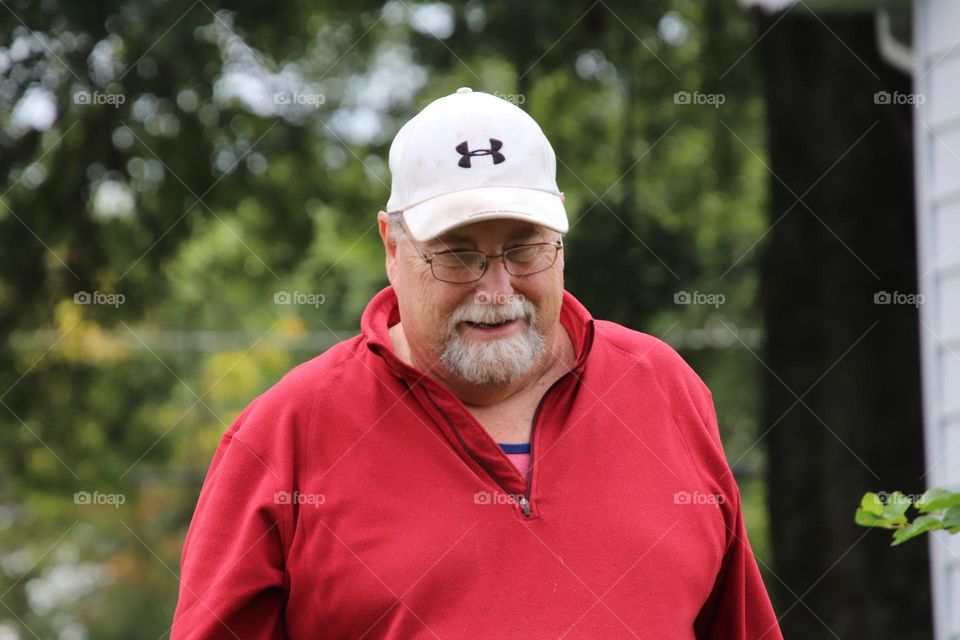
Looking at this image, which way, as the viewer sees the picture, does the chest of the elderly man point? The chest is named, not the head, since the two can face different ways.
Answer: toward the camera

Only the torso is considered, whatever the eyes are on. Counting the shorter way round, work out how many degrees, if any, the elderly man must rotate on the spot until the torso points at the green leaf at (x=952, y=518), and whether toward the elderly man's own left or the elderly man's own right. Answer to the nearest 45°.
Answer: approximately 90° to the elderly man's own left

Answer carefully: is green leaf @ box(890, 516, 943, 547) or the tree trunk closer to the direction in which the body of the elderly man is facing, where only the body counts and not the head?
the green leaf

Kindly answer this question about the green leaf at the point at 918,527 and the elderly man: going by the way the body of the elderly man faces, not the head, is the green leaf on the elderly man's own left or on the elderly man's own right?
on the elderly man's own left

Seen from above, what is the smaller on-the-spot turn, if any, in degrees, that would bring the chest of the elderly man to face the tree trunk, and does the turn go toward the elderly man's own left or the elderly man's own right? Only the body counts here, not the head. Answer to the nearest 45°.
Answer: approximately 135° to the elderly man's own left

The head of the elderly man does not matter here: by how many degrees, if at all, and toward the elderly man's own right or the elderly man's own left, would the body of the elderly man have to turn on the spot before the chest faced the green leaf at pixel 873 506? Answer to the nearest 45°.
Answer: approximately 45° to the elderly man's own left

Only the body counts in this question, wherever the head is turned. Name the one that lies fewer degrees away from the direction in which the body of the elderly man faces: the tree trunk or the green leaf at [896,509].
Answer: the green leaf

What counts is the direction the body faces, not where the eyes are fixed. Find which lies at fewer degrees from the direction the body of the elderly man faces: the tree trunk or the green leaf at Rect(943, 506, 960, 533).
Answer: the green leaf

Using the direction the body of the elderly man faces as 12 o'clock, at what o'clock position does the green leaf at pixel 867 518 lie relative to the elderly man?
The green leaf is roughly at 10 o'clock from the elderly man.
